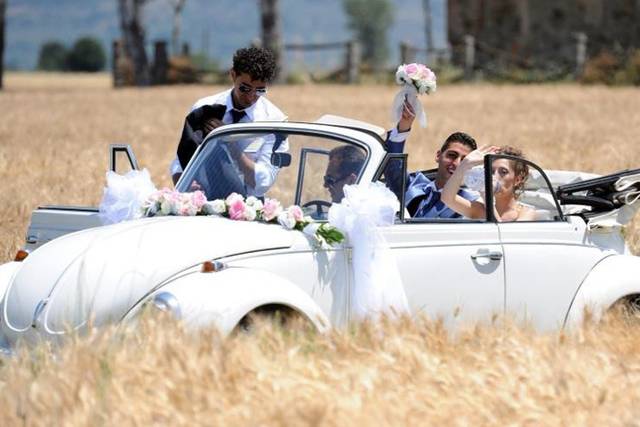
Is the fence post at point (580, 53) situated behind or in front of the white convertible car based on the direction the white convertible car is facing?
behind

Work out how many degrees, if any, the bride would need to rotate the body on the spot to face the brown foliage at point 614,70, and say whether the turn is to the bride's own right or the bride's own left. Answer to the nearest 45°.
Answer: approximately 135° to the bride's own right

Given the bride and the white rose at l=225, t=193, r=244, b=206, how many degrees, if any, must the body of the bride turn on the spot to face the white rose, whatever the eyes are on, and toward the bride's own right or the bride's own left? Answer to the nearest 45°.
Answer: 0° — they already face it

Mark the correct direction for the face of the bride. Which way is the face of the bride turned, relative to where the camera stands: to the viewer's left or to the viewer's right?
to the viewer's left

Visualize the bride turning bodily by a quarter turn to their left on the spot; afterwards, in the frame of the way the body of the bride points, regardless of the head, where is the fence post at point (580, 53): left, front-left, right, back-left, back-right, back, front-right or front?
back-left

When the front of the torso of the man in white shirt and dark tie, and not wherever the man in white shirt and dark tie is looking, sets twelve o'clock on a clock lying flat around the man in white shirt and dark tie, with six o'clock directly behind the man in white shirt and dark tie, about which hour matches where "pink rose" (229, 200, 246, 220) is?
The pink rose is roughly at 12 o'clock from the man in white shirt and dark tie.

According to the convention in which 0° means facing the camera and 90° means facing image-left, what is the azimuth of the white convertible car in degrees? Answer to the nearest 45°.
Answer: approximately 45°

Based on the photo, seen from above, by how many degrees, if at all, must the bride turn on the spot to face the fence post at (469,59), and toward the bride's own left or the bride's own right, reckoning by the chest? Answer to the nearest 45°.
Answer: approximately 135° to the bride's own right
